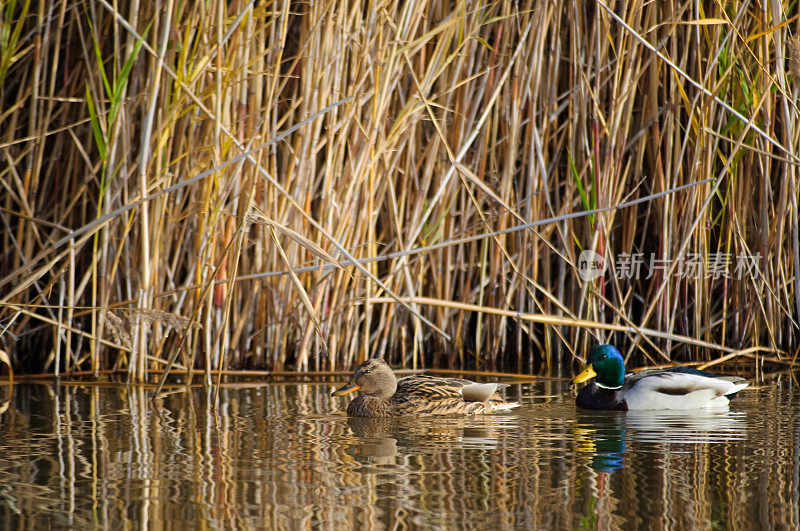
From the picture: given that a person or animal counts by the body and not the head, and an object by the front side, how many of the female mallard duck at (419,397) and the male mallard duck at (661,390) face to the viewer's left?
2

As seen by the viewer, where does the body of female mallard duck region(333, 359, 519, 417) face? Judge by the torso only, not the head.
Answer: to the viewer's left

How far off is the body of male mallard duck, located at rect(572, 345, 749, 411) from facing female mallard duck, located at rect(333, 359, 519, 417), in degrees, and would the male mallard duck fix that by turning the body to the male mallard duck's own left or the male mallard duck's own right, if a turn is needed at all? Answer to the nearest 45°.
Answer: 0° — it already faces it

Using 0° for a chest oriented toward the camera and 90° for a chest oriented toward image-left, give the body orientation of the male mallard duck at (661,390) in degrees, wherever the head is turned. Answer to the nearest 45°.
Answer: approximately 90°

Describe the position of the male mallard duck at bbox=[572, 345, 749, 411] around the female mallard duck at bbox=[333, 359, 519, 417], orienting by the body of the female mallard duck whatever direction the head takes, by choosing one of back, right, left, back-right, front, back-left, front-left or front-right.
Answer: back
